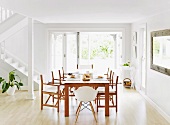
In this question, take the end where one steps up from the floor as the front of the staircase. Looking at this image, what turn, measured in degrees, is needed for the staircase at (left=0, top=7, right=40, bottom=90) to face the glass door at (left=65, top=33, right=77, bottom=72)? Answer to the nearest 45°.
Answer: approximately 45° to its left

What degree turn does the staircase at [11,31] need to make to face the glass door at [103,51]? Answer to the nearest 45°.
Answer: approximately 45° to its left

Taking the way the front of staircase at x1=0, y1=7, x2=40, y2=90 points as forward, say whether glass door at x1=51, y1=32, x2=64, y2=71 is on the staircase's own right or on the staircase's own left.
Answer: on the staircase's own left

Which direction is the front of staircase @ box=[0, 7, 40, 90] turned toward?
to the viewer's right

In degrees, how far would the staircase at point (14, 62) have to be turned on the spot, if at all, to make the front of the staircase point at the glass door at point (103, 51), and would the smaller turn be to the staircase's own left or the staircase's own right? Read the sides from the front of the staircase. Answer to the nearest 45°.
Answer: approximately 45° to the staircase's own left

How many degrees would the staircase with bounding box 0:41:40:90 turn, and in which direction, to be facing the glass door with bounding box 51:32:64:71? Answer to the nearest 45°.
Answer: approximately 45° to its left

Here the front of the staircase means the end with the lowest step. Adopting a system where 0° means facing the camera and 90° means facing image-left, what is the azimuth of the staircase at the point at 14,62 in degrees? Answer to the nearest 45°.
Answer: approximately 270°
